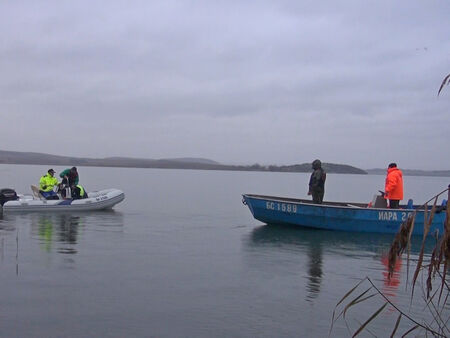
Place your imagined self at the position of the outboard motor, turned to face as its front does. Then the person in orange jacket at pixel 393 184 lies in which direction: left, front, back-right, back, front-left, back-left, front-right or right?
front-right

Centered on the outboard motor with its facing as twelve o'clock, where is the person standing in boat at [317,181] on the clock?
The person standing in boat is roughly at 1 o'clock from the outboard motor.

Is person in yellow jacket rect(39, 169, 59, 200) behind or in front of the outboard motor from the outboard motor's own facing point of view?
in front

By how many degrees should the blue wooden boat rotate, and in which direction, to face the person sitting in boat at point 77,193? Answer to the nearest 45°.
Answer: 0° — it already faces them

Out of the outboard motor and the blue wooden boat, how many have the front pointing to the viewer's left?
1

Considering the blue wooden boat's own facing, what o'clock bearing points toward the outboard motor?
The outboard motor is roughly at 12 o'clock from the blue wooden boat.

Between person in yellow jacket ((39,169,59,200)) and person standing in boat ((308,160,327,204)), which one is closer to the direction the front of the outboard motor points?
the person in yellow jacket

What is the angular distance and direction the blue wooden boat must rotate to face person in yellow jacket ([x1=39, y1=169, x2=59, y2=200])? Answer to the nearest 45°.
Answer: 0° — it already faces them

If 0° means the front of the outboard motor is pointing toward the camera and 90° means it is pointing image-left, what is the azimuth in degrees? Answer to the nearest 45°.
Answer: approximately 270°

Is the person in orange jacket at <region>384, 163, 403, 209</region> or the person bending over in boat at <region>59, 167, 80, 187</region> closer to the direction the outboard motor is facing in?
the person bending over in boat

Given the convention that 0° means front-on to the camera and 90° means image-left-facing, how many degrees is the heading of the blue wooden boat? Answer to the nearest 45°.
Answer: approximately 90°
